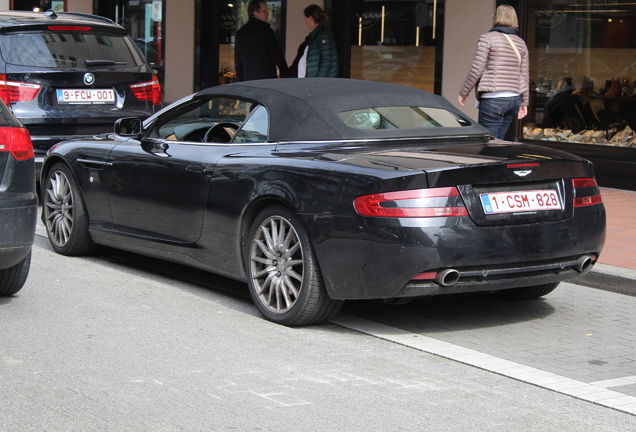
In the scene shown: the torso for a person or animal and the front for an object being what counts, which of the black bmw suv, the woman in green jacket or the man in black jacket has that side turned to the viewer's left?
the woman in green jacket

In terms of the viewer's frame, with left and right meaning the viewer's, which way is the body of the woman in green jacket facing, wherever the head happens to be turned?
facing to the left of the viewer

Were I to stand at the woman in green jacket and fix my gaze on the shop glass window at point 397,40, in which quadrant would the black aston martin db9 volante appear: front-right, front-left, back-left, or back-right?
back-right

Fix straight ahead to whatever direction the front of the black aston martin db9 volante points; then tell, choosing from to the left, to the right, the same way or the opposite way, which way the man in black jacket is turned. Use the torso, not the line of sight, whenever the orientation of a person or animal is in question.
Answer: to the right

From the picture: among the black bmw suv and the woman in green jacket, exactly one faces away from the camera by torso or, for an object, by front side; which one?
the black bmw suv

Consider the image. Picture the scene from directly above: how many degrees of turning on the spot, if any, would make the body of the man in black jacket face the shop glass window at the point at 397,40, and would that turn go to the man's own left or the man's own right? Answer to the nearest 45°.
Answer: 0° — they already face it

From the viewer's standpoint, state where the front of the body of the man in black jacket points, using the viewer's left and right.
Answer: facing away from the viewer and to the right of the viewer

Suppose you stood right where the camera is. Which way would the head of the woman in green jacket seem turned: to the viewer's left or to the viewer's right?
to the viewer's left

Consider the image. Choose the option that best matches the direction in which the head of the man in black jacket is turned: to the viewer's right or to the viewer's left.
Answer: to the viewer's right

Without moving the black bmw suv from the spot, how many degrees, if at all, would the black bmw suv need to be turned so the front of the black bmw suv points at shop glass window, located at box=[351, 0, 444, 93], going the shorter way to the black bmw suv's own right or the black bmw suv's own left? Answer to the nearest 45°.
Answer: approximately 45° to the black bmw suv's own right

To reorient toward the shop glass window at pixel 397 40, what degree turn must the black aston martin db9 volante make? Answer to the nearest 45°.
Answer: approximately 45° to its right

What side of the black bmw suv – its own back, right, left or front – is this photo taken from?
back

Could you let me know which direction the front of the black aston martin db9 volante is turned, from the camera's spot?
facing away from the viewer and to the left of the viewer
